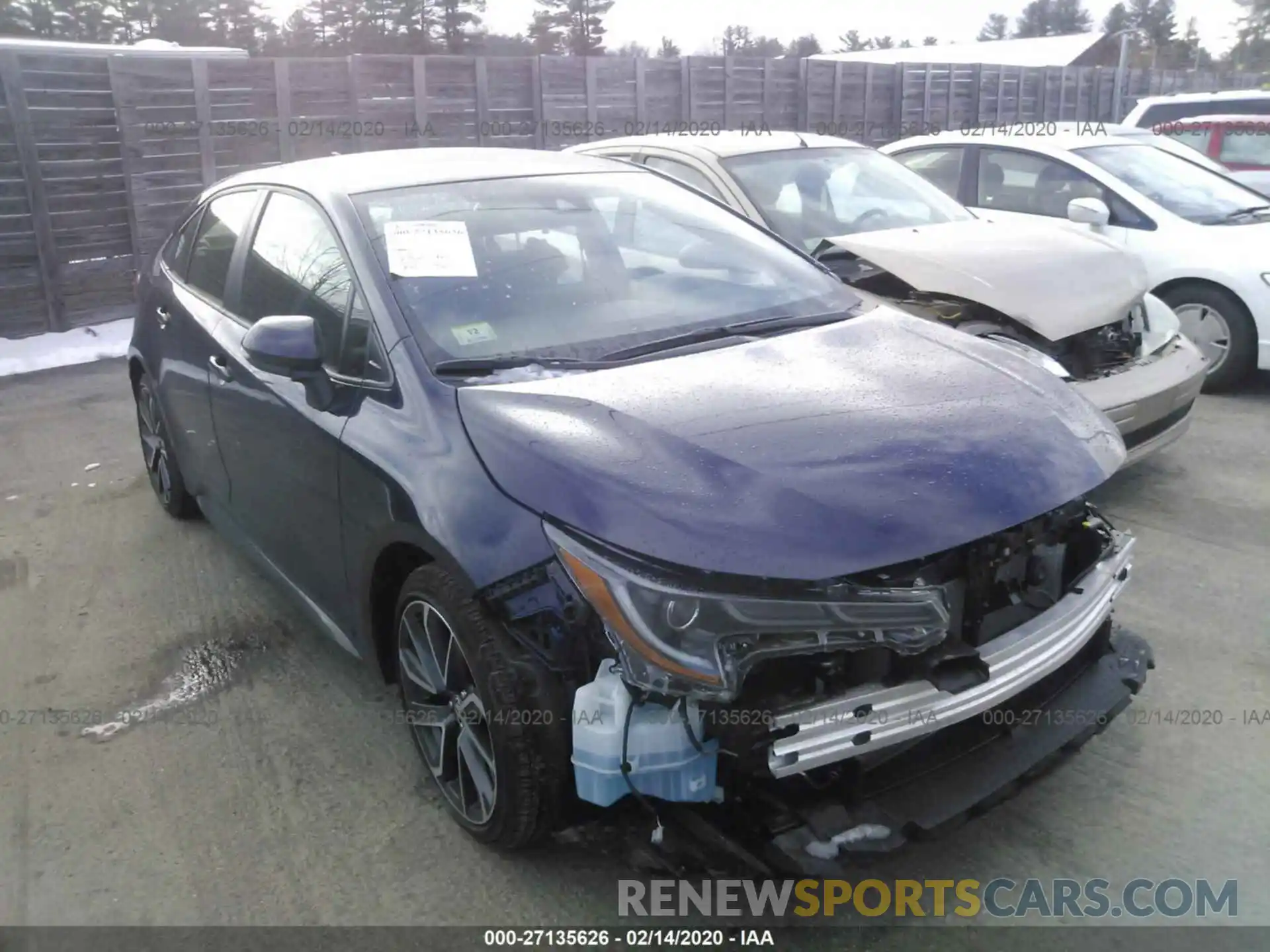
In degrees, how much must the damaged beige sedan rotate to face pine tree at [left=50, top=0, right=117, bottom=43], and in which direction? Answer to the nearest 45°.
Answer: approximately 180°

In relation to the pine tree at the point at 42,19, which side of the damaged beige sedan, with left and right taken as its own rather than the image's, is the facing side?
back

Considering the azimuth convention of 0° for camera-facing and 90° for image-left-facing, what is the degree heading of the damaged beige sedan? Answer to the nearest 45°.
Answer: approximately 315°

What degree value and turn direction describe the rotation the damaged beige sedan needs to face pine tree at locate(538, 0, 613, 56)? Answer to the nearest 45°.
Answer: approximately 135° to its left

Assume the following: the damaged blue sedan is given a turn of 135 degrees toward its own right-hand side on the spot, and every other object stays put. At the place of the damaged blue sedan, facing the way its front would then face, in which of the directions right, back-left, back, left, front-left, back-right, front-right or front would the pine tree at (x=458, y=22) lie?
right

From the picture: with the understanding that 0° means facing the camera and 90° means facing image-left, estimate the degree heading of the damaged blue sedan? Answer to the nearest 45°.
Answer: approximately 315°

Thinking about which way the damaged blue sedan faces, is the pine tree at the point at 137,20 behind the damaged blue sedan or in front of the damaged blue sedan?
behind

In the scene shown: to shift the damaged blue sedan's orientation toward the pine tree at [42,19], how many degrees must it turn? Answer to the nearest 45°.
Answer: approximately 180°
